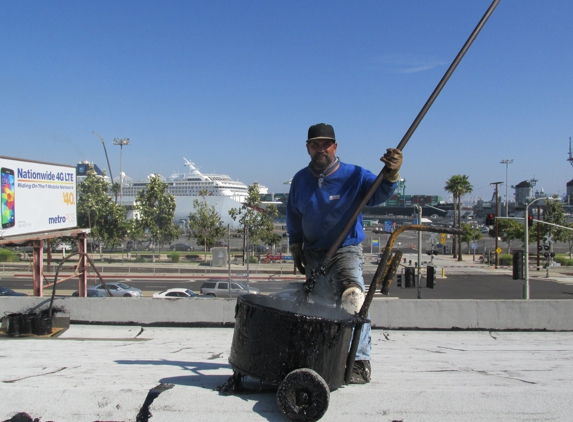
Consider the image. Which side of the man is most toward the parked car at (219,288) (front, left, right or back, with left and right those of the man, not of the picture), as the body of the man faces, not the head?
back

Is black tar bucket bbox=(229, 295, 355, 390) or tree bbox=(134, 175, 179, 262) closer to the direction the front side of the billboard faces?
the black tar bucket

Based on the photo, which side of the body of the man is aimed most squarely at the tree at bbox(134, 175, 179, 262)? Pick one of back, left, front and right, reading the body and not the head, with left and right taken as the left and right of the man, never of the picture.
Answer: back

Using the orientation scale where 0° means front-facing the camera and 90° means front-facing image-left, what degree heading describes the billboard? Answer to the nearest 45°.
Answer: approximately 315°

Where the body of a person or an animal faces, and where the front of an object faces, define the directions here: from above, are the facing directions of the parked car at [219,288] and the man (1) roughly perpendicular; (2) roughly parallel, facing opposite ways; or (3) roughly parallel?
roughly perpendicular
